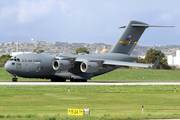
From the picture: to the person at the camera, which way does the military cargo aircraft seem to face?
facing the viewer and to the left of the viewer
